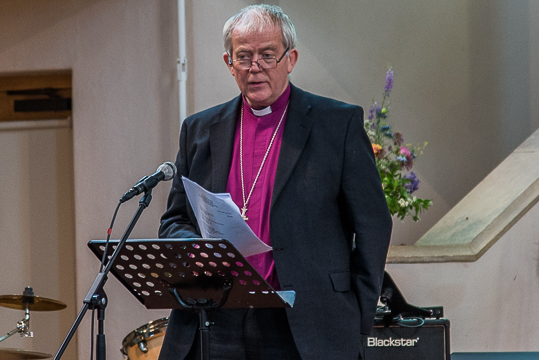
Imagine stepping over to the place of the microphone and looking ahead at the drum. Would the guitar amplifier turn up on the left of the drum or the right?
right

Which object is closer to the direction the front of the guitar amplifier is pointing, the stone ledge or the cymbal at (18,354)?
the cymbal

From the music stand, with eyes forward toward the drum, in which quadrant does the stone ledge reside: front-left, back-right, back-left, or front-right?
front-right

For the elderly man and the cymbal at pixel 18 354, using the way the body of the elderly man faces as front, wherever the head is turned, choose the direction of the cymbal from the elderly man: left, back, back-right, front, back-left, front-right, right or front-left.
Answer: right

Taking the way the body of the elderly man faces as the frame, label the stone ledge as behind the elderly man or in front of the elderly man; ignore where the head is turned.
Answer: behind

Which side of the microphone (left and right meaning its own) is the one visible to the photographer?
right

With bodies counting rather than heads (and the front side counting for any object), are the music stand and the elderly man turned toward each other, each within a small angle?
yes

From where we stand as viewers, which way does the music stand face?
facing away from the viewer and to the right of the viewer

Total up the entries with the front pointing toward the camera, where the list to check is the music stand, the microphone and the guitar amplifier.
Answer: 1

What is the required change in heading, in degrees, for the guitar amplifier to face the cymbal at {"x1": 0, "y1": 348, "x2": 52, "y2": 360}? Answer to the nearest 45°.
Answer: approximately 90° to its right

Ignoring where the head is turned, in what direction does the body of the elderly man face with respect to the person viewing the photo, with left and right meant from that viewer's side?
facing the viewer and to the left of the viewer

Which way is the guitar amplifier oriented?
toward the camera
